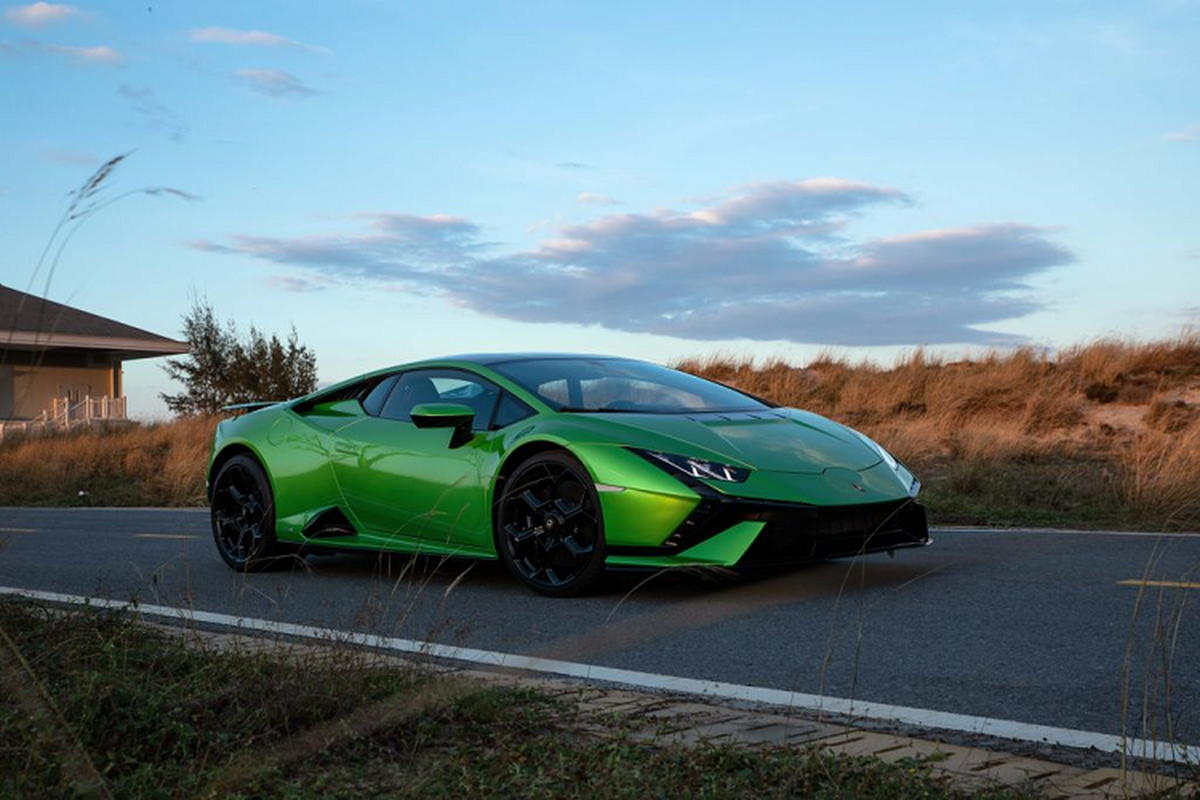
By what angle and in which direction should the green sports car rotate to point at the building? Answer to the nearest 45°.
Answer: approximately 180°

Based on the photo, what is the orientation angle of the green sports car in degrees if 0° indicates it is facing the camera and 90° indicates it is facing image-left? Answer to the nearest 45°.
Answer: approximately 315°
